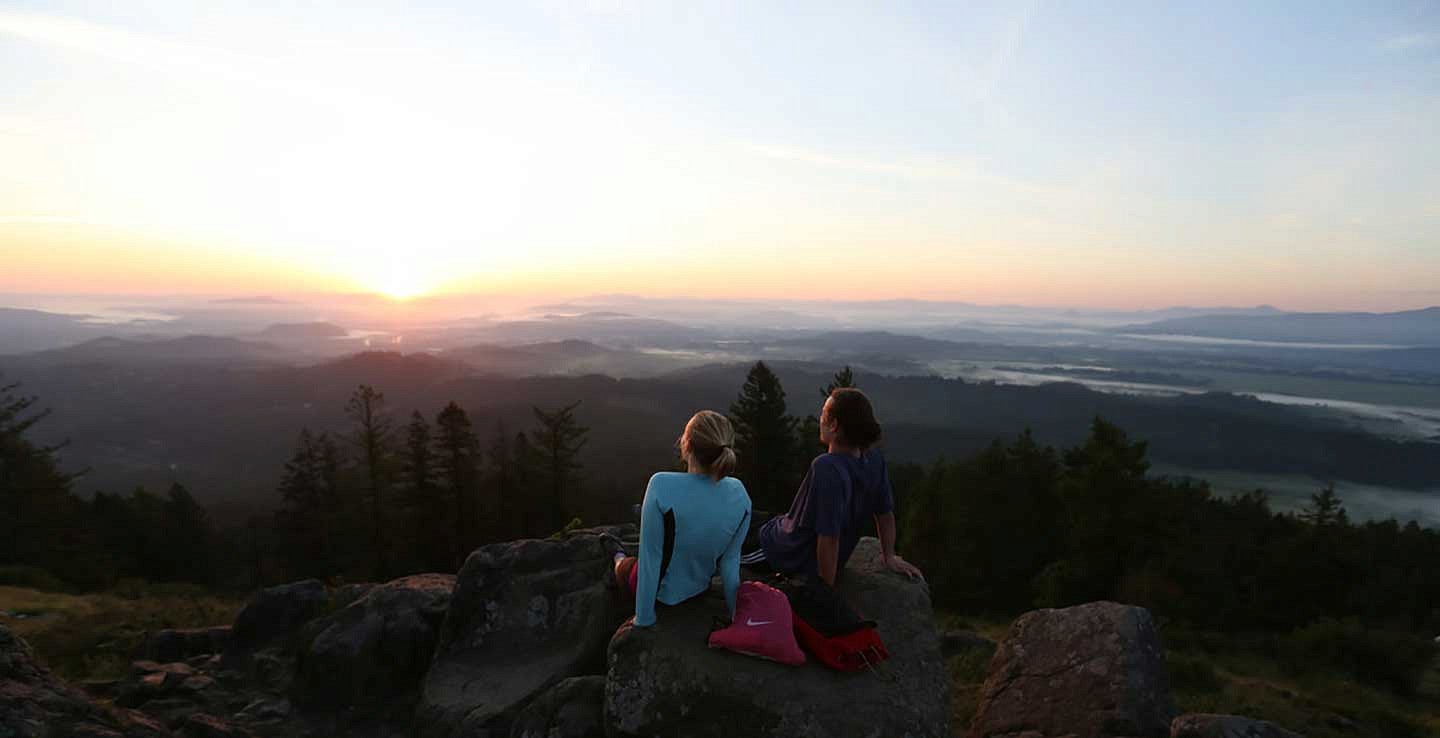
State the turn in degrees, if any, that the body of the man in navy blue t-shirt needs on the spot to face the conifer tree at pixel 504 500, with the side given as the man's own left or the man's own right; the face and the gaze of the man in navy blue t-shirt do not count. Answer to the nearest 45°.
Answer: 0° — they already face it

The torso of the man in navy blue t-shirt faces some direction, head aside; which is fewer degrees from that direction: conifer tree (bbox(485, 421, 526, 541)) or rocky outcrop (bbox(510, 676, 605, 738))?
the conifer tree

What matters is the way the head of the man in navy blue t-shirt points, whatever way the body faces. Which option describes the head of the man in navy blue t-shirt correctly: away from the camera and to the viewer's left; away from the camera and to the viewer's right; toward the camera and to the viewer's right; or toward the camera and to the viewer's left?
away from the camera and to the viewer's left

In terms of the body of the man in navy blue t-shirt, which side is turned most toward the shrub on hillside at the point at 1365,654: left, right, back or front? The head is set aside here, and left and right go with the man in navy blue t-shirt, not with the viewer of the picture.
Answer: right

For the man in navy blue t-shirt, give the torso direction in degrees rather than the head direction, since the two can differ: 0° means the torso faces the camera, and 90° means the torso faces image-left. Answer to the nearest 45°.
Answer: approximately 135°

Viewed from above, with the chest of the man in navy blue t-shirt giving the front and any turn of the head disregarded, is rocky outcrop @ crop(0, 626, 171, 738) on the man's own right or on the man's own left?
on the man's own left

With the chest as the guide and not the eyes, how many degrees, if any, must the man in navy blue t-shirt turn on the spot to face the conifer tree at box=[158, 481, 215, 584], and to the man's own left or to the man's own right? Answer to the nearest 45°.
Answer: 0° — they already face it

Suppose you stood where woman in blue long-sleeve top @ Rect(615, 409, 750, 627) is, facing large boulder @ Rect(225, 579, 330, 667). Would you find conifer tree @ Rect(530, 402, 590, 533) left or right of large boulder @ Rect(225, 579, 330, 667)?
right

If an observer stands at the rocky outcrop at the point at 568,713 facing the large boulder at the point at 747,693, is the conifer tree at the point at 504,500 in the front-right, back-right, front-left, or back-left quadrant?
back-left
